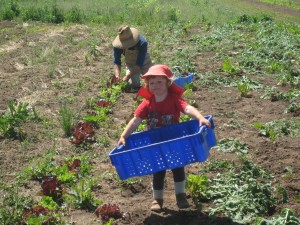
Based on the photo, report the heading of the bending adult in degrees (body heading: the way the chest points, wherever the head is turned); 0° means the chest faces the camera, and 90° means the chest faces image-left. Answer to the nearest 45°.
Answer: approximately 45°

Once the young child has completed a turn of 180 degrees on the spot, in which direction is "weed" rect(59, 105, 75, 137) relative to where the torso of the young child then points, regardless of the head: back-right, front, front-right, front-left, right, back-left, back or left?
front-left

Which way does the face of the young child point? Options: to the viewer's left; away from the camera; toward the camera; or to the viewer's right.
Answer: toward the camera

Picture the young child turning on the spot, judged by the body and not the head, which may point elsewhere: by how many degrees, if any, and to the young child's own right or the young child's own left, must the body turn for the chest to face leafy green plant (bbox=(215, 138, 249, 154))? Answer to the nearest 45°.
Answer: approximately 135° to the young child's own left

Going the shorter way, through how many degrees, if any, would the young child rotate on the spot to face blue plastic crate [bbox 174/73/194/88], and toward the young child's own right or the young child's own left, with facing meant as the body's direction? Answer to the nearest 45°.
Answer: approximately 180°

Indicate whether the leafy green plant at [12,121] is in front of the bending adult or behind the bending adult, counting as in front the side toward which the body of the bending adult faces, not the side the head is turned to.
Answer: in front

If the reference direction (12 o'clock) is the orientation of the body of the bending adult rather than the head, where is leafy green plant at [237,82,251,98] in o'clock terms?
The leafy green plant is roughly at 8 o'clock from the bending adult.

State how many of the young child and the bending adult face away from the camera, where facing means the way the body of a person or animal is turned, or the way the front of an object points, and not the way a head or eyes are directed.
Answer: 0

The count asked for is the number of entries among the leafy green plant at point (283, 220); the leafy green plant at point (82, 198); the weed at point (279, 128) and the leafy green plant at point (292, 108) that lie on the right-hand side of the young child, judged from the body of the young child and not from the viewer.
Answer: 1

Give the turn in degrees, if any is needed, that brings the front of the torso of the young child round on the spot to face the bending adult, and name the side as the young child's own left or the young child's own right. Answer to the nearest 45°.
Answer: approximately 180°

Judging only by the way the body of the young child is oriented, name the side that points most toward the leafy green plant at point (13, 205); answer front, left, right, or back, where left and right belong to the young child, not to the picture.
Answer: right

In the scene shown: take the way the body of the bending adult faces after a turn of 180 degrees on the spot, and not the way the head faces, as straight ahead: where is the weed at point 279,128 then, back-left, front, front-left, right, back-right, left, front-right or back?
right

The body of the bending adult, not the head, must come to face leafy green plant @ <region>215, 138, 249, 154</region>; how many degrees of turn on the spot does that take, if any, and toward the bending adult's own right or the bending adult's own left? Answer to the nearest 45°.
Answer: approximately 45° to the bending adult's own left

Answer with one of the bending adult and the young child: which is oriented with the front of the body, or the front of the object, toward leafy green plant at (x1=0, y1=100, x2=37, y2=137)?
the bending adult

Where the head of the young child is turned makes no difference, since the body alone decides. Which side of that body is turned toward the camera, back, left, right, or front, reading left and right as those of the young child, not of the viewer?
front

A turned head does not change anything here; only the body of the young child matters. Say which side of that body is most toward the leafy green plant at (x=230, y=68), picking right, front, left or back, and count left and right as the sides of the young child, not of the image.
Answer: back

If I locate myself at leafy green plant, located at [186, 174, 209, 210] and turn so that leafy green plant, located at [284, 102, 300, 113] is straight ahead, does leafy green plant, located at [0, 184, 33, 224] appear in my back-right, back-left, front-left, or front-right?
back-left

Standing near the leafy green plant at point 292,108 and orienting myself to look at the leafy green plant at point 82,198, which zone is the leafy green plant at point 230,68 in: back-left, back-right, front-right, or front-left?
back-right
